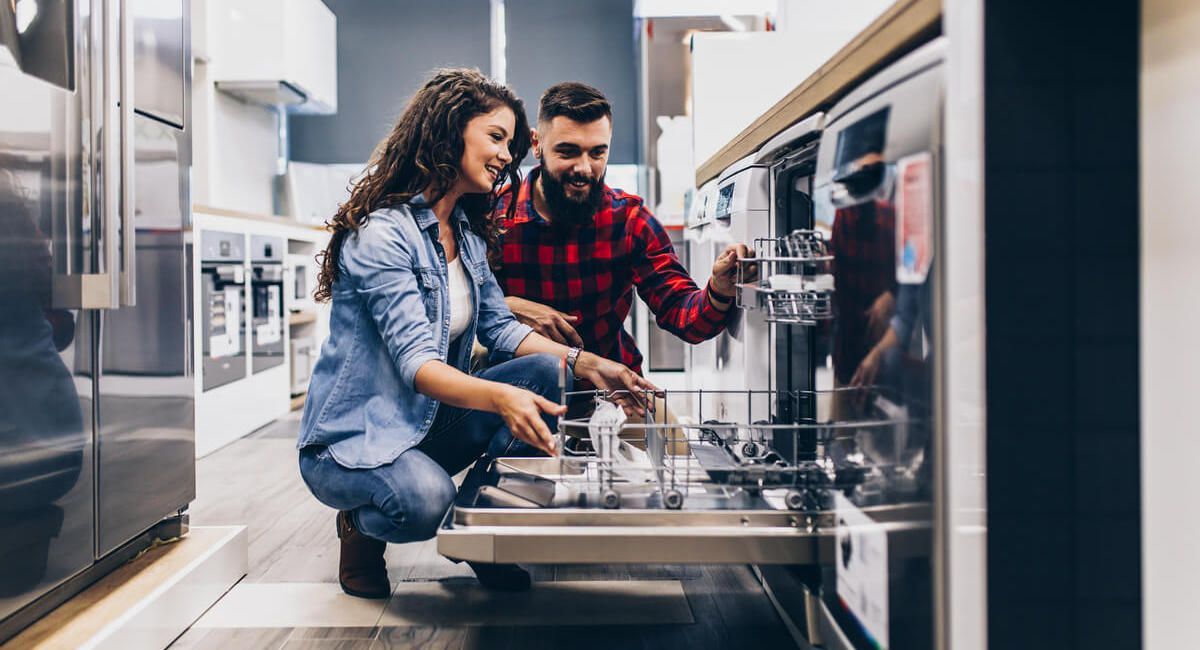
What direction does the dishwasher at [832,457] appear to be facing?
to the viewer's left

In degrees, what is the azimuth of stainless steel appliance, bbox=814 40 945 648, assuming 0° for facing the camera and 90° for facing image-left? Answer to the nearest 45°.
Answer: approximately 45°

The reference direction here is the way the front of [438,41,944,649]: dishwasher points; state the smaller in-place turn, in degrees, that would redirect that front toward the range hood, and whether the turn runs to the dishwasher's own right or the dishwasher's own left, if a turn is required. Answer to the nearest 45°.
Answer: approximately 45° to the dishwasher's own right

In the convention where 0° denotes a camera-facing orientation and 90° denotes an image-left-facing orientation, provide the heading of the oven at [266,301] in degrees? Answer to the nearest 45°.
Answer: approximately 315°

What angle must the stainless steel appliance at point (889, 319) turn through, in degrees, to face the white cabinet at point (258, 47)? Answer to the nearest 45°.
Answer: approximately 90° to its right

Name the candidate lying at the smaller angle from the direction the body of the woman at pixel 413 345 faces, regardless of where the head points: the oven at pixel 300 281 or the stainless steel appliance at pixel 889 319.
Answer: the stainless steel appliance

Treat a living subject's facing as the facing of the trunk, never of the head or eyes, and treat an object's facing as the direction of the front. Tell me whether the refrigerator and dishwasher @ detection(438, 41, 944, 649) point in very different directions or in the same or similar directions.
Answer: very different directions

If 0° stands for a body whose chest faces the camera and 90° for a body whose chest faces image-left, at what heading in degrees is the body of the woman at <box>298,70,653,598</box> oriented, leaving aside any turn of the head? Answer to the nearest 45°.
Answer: approximately 315°

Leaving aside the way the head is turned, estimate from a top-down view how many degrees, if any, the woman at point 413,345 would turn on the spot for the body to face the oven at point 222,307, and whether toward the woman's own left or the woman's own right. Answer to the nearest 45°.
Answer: approximately 135° to the woman's own left

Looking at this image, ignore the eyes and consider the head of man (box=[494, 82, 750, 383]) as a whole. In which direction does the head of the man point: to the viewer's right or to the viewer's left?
to the viewer's right
